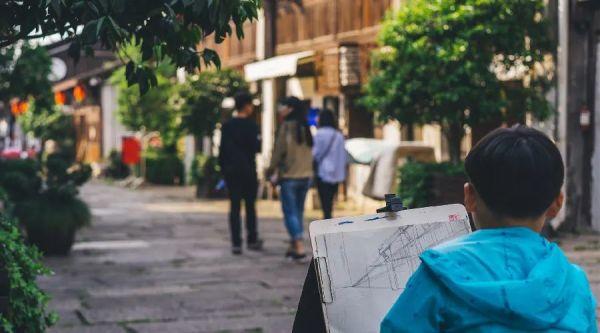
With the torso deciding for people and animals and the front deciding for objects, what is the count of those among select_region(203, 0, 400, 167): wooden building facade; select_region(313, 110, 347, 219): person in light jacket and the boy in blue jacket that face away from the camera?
2

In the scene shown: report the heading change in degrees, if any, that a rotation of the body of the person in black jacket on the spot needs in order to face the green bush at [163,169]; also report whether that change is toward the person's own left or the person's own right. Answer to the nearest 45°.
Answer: approximately 45° to the person's own left

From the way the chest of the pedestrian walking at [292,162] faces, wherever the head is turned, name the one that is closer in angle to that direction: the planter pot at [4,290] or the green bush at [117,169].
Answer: the green bush

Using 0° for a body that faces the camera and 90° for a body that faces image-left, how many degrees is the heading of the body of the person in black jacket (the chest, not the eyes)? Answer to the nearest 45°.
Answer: approximately 225°

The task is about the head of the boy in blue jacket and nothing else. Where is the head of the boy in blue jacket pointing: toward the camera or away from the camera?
away from the camera

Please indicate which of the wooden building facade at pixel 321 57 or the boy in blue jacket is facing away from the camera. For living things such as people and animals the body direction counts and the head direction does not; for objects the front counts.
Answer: the boy in blue jacket

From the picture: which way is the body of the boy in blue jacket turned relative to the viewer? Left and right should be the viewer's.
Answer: facing away from the viewer

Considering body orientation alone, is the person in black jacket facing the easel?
no

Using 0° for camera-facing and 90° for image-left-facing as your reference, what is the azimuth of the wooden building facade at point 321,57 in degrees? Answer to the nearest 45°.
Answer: approximately 45°

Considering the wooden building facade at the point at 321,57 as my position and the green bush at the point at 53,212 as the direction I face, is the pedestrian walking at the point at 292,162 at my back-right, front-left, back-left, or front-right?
front-left

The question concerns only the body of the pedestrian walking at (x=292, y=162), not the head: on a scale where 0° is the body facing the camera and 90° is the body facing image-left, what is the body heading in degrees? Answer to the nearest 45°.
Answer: approximately 135°

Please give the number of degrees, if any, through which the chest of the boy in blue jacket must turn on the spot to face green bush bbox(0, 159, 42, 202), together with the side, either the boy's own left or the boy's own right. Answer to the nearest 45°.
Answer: approximately 45° to the boy's own left

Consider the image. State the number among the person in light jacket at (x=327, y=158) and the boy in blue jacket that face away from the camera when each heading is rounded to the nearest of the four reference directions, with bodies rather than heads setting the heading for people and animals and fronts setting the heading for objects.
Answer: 2

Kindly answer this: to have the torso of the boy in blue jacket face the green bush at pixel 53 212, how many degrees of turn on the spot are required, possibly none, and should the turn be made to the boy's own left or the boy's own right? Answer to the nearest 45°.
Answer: approximately 45° to the boy's own left
